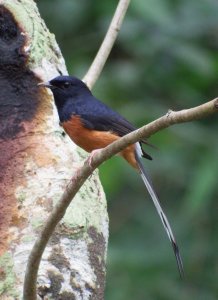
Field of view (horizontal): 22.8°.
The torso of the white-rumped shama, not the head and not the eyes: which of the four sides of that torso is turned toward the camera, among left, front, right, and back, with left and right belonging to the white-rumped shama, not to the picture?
left

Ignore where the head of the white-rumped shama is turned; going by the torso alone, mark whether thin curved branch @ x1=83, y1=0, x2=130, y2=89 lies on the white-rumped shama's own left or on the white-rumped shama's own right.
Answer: on the white-rumped shama's own right
